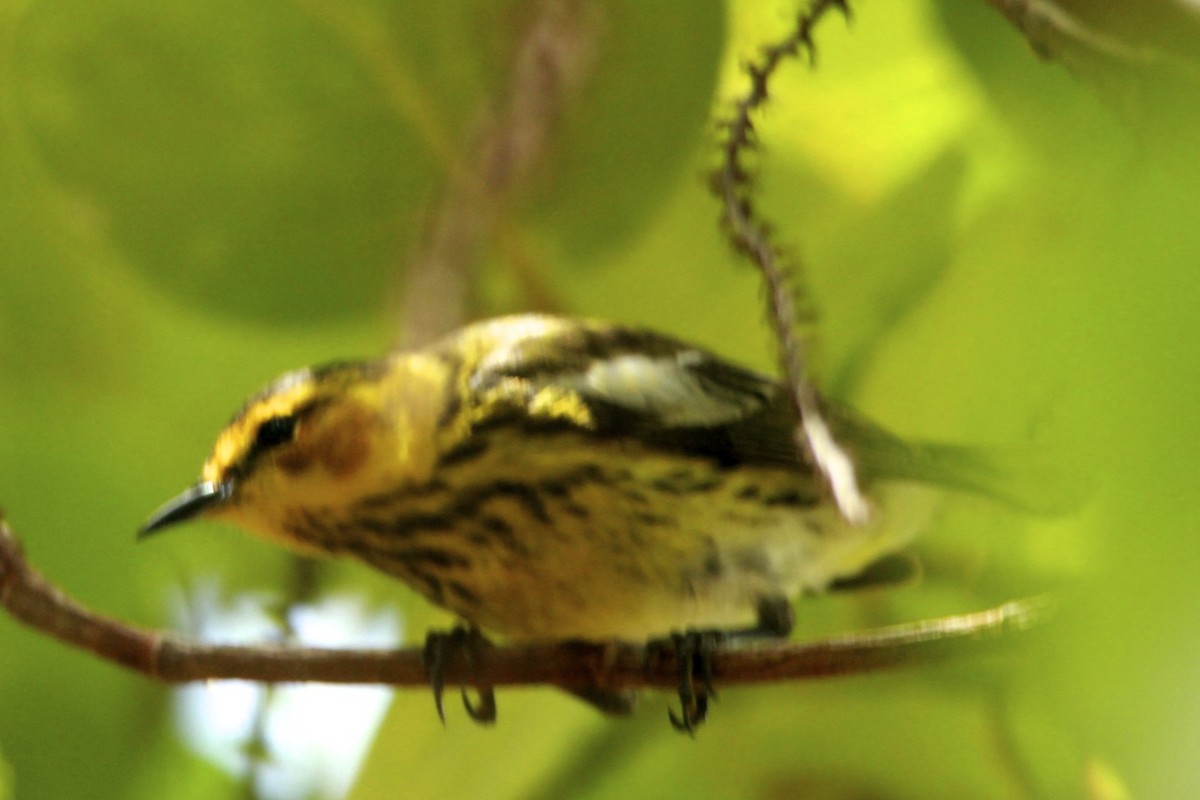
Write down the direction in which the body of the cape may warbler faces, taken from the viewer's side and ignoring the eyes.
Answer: to the viewer's left
